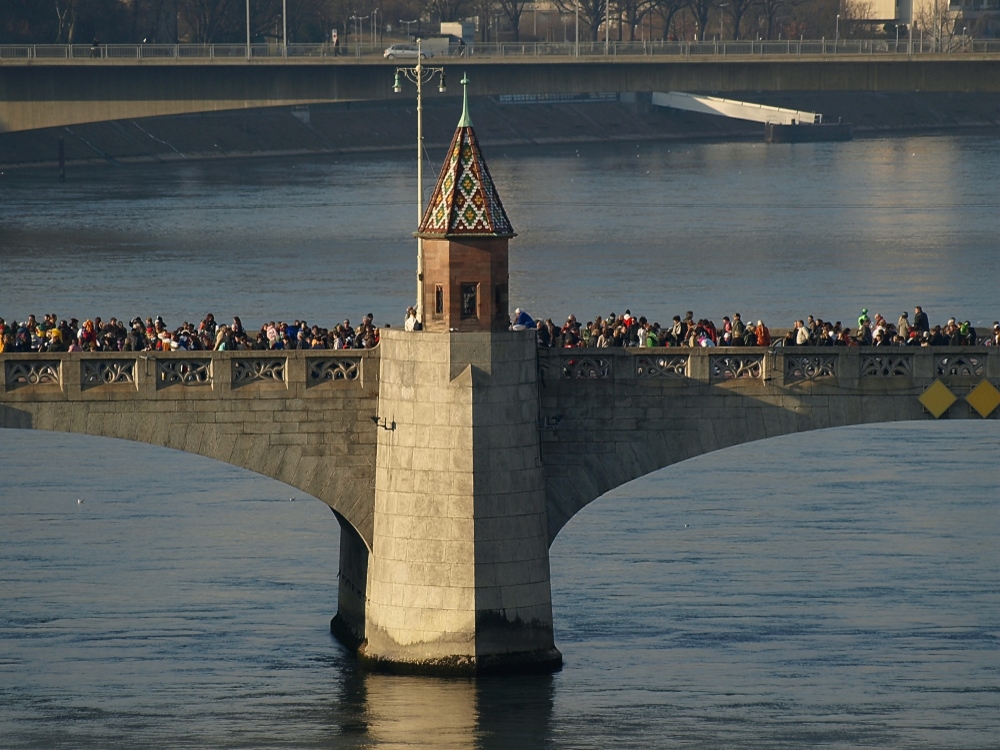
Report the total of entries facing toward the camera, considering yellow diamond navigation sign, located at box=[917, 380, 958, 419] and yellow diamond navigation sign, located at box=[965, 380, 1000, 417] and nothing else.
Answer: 2

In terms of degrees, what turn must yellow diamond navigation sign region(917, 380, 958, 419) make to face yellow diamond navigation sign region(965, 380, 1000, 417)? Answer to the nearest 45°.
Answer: approximately 90° to its left

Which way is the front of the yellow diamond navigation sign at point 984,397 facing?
toward the camera

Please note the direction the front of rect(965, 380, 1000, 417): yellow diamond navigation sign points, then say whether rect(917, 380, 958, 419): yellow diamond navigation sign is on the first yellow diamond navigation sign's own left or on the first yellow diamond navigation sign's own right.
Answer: on the first yellow diamond navigation sign's own right

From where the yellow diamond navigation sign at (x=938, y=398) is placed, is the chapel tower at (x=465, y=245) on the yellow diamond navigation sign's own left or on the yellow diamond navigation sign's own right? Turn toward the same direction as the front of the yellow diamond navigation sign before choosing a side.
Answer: on the yellow diamond navigation sign's own right

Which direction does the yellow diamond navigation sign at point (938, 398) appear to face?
toward the camera

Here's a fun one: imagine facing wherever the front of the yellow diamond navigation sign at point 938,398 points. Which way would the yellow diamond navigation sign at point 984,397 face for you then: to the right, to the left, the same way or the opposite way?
the same way
